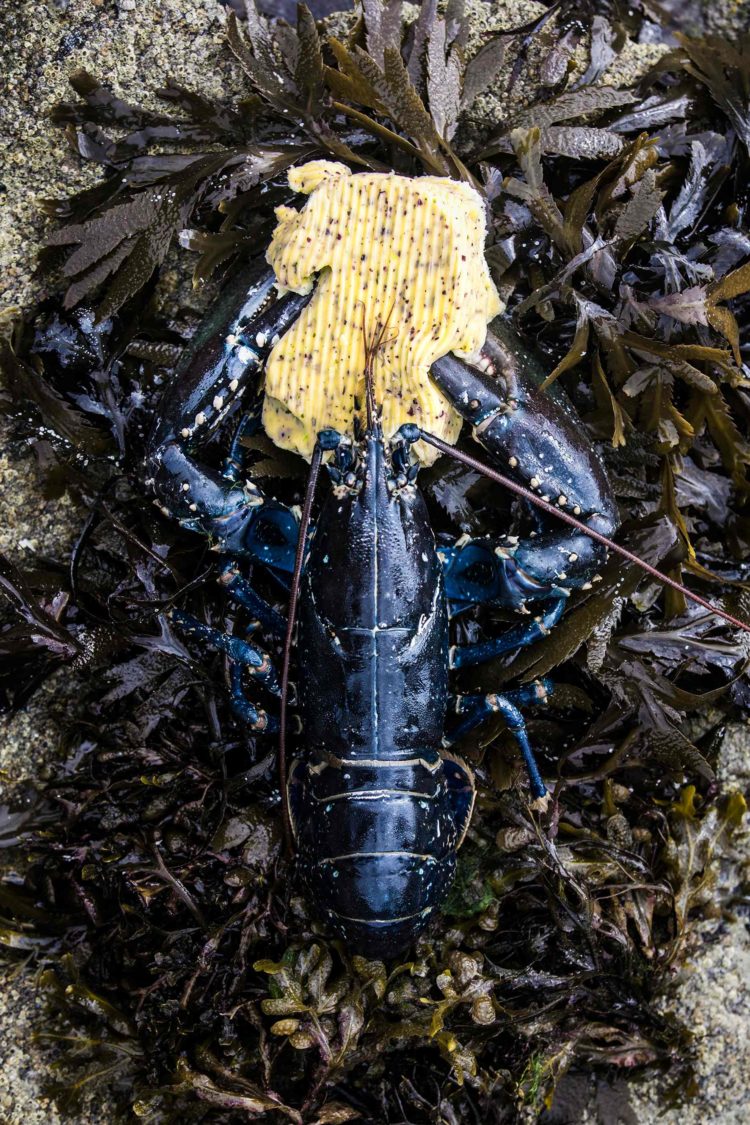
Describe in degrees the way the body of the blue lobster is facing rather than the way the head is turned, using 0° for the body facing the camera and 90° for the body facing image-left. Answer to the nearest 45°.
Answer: approximately 180°
